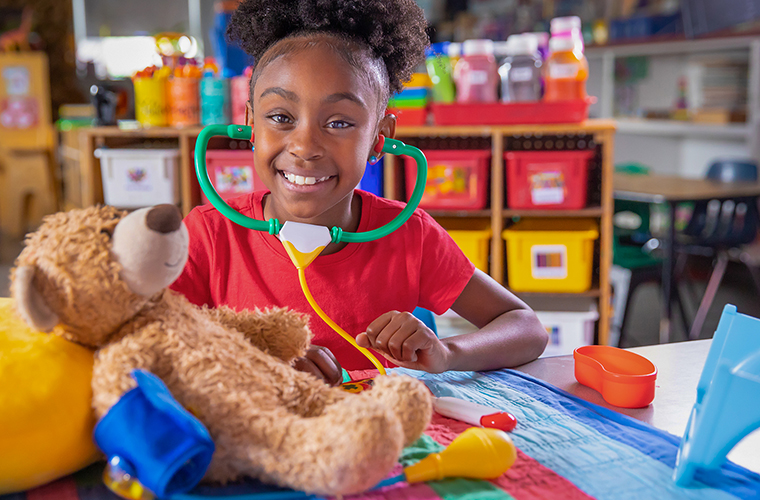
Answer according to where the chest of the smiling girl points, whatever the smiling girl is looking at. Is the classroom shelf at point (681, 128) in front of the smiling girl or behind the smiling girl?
behind

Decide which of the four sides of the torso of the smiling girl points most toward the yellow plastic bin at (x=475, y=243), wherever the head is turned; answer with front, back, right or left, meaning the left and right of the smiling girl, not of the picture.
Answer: back

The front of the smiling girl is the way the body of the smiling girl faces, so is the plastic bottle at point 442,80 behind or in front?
behind

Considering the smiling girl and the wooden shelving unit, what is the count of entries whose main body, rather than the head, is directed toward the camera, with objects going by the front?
2

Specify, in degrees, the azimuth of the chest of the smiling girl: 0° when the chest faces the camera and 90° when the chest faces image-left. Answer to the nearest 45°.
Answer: approximately 0°

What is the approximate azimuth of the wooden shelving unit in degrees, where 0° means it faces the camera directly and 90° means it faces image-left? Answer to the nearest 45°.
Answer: approximately 0°

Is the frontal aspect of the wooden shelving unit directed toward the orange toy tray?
yes

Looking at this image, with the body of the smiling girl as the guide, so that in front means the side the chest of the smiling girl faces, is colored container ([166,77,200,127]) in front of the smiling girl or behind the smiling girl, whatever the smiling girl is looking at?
behind
